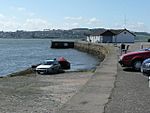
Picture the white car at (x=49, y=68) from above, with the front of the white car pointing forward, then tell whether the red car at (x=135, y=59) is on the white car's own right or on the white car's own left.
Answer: on the white car's own left

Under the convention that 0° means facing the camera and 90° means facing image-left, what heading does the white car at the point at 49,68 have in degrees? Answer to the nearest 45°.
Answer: approximately 45°
